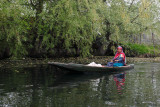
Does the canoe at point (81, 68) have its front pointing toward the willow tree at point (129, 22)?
no

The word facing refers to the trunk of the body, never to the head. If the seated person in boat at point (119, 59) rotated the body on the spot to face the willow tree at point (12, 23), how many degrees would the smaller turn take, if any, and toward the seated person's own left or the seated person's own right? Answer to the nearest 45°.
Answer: approximately 45° to the seated person's own right

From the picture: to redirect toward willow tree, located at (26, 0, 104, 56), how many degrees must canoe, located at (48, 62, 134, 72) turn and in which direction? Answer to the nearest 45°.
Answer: approximately 90° to its right

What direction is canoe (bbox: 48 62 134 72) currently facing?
to the viewer's left

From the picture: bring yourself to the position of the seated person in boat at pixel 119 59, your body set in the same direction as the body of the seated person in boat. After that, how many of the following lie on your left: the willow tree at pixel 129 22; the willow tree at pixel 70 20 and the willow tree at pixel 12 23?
0

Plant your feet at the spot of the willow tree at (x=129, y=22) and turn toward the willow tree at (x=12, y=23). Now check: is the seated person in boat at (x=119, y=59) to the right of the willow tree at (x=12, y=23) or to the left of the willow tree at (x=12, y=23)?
left

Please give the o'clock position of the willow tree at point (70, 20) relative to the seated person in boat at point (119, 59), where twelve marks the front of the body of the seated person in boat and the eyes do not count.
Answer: The willow tree is roughly at 3 o'clock from the seated person in boat.

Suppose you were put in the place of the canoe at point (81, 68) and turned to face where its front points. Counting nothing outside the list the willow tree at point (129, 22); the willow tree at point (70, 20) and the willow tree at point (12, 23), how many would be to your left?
0

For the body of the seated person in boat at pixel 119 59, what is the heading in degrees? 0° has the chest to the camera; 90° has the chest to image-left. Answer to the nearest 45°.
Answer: approximately 45°

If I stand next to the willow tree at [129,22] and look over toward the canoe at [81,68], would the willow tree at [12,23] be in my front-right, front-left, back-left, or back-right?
front-right
